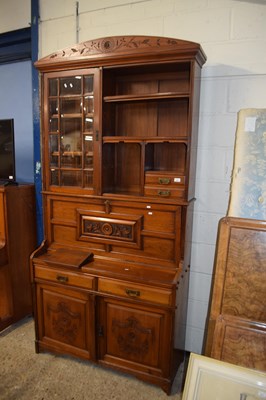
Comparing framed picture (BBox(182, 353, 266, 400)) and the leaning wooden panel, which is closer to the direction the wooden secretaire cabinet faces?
the framed picture

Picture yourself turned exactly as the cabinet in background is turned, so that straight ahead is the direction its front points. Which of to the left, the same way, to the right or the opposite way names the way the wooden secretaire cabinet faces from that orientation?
the same way

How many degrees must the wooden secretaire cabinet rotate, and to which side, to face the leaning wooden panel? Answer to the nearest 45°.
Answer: approximately 90° to its left

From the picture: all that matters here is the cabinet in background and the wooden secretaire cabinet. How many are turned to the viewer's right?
0

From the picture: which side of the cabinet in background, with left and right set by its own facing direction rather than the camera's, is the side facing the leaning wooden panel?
left

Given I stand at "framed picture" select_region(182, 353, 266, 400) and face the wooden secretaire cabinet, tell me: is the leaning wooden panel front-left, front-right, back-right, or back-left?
front-right

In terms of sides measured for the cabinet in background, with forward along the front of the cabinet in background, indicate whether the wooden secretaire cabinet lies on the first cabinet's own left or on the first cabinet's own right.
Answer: on the first cabinet's own left

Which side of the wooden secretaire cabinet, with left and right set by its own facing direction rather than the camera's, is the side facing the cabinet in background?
right

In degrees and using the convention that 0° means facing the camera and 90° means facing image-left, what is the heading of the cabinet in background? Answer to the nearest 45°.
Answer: approximately 45°

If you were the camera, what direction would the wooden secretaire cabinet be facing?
facing the viewer and to the left of the viewer

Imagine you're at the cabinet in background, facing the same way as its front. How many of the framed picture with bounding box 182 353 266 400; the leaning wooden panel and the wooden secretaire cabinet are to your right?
0

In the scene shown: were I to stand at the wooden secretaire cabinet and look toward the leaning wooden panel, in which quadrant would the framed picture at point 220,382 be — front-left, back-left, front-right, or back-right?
front-right
